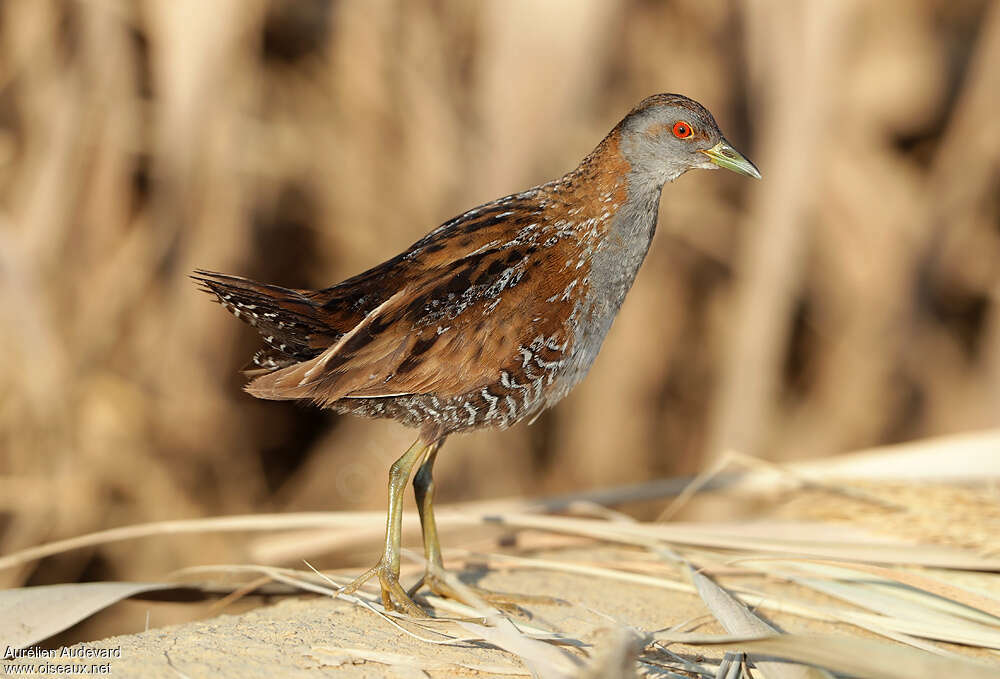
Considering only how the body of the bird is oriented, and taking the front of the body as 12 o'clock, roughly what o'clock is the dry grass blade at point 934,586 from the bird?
The dry grass blade is roughly at 12 o'clock from the bird.

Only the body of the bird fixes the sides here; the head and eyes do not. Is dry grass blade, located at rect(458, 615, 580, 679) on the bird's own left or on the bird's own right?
on the bird's own right

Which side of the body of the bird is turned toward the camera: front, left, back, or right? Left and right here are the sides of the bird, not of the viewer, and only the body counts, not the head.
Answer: right

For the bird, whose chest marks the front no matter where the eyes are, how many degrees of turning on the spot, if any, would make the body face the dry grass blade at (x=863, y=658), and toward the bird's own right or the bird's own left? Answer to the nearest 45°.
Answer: approximately 45° to the bird's own right

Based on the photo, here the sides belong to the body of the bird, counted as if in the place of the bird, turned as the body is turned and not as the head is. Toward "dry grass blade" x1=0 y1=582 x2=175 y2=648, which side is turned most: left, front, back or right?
back
